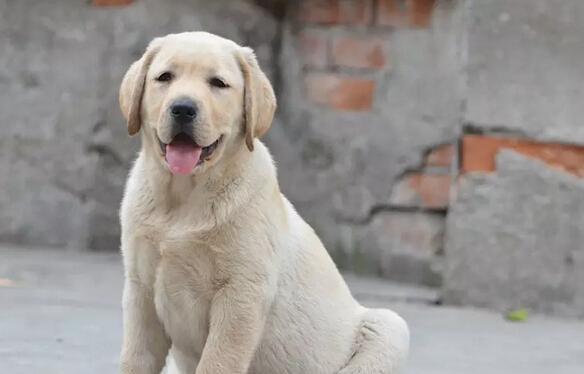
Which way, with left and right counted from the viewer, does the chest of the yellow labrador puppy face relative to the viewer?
facing the viewer and to the left of the viewer
